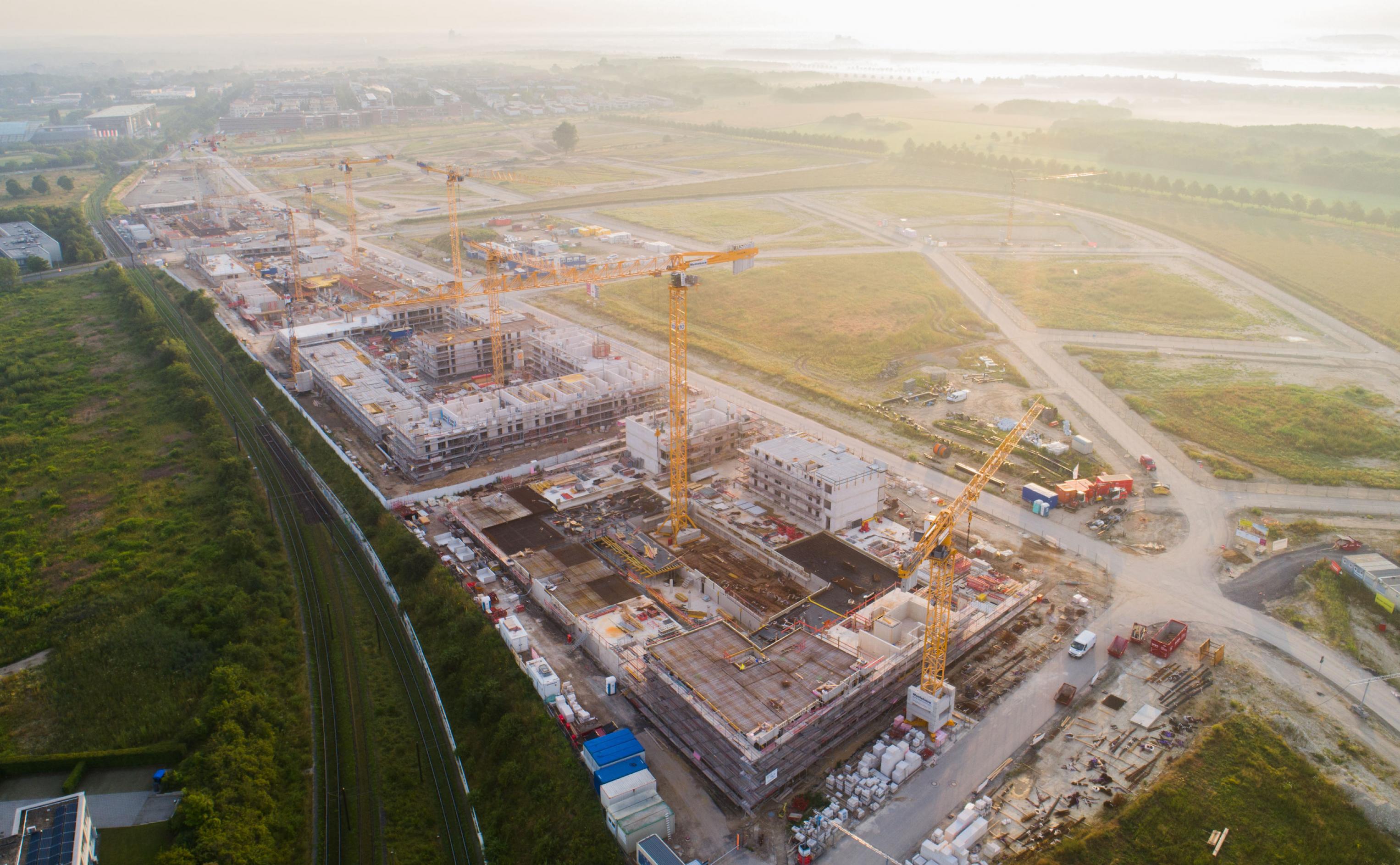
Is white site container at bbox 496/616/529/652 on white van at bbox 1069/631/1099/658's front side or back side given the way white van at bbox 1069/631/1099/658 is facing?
on the front side

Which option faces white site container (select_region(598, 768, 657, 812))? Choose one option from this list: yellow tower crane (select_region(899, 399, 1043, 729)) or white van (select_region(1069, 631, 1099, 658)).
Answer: the white van

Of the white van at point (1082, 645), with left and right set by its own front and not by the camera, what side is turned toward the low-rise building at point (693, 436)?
right

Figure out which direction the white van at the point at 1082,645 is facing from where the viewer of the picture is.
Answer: facing the viewer and to the left of the viewer

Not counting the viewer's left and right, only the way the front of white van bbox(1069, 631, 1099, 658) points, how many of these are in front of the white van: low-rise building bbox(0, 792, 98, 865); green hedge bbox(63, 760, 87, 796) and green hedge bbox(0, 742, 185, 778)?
3

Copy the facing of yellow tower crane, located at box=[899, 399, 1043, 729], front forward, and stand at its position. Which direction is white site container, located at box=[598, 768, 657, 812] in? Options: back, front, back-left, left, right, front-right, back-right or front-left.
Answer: back

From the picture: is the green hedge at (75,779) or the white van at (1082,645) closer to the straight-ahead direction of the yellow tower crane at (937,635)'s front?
the white van

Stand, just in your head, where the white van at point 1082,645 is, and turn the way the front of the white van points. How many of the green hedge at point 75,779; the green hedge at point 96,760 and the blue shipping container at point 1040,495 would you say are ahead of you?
2

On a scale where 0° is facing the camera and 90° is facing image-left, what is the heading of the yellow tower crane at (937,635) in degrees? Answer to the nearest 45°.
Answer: approximately 225°
